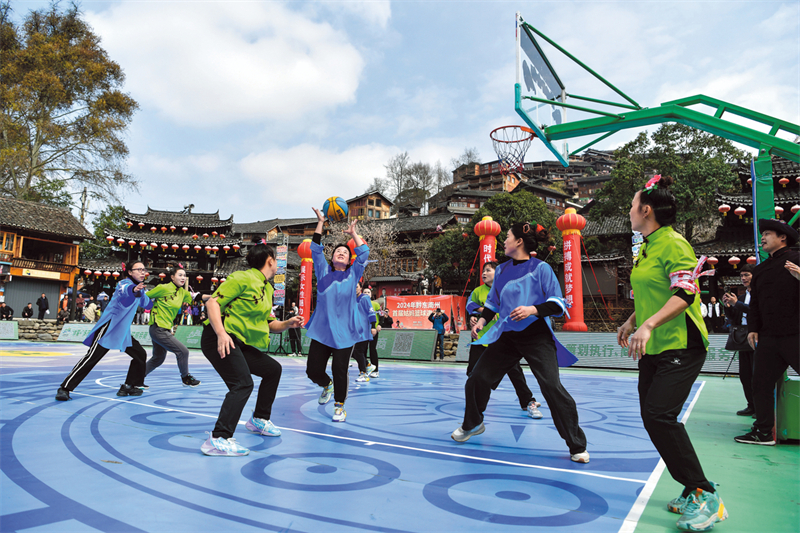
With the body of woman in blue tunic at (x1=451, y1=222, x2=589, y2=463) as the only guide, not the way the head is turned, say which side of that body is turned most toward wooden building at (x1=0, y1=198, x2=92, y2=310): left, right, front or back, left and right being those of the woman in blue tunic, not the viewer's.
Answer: right

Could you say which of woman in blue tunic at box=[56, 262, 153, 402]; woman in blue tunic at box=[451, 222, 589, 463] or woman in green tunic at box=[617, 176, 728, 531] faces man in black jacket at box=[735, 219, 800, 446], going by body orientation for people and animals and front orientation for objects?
woman in blue tunic at box=[56, 262, 153, 402]

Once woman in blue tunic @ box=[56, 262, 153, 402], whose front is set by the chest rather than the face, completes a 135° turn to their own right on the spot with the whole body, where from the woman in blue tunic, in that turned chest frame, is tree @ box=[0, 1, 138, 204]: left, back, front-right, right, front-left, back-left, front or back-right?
right

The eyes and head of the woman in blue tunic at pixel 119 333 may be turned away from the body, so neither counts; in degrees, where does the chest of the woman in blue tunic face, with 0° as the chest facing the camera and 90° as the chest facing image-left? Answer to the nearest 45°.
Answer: approximately 315°

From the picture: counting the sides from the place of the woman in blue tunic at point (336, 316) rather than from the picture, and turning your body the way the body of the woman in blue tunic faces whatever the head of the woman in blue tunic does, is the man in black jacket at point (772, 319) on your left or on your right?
on your left

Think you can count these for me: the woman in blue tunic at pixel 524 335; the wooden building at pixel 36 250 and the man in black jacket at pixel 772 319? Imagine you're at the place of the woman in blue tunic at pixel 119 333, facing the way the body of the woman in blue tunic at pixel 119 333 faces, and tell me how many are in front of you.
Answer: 2

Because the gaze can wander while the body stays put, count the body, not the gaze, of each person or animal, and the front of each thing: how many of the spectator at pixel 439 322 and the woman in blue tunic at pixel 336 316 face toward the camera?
2

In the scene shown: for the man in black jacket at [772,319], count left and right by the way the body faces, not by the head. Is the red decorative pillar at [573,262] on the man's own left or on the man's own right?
on the man's own right

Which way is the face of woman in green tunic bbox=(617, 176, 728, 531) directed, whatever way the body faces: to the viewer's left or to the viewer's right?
to the viewer's left

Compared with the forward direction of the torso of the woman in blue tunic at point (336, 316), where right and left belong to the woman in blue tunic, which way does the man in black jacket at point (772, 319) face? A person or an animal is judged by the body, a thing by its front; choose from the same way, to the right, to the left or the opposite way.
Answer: to the right
